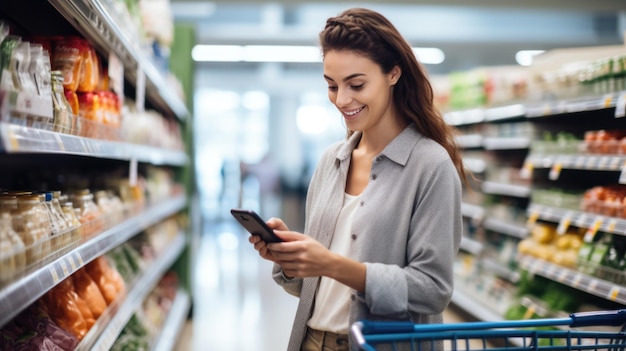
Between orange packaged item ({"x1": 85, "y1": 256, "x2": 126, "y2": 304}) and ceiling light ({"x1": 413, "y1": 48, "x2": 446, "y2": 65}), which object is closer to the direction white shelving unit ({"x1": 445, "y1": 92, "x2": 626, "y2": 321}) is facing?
the orange packaged item

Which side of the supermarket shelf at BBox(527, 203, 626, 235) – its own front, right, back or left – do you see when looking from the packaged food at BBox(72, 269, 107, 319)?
front

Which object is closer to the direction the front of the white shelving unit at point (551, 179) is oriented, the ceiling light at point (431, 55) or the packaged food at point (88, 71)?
the packaged food

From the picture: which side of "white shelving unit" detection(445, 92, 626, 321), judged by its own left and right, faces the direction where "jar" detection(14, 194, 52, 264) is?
front

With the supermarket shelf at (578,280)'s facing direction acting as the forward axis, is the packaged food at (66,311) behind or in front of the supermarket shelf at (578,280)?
in front

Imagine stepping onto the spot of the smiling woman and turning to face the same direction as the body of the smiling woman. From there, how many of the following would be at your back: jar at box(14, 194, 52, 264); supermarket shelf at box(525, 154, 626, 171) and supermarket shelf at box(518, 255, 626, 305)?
2

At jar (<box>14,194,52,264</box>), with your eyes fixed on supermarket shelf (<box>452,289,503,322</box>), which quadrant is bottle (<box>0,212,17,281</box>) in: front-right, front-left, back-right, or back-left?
back-right

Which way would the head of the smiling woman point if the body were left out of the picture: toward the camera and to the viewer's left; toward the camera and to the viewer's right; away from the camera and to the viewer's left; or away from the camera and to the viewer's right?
toward the camera and to the viewer's left
